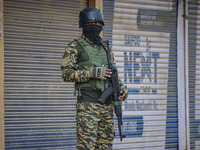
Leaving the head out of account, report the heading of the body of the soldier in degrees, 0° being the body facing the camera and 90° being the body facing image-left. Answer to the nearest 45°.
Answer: approximately 315°
